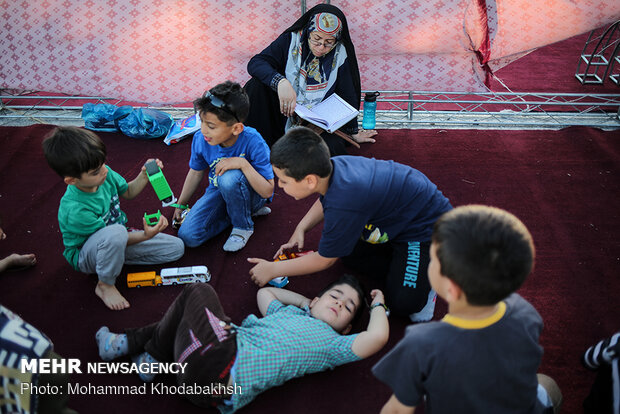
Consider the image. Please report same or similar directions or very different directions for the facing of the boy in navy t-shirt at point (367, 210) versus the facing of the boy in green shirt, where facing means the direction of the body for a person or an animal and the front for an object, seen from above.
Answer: very different directions

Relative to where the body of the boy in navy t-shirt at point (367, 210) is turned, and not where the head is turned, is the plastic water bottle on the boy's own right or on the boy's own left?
on the boy's own right

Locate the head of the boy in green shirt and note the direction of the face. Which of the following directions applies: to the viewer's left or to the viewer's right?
to the viewer's right

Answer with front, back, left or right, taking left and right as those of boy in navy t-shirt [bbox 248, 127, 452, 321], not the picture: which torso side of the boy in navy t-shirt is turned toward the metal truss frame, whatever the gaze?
right

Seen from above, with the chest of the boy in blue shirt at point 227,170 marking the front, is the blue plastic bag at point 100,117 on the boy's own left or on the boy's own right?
on the boy's own right

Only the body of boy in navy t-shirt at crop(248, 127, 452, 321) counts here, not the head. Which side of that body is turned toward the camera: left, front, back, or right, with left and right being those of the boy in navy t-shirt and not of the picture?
left

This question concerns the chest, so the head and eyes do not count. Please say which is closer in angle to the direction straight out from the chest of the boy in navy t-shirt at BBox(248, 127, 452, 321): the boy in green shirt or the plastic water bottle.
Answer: the boy in green shirt

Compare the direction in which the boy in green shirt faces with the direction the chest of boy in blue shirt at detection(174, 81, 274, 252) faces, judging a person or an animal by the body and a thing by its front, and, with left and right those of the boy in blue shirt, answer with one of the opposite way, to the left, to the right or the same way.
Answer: to the left

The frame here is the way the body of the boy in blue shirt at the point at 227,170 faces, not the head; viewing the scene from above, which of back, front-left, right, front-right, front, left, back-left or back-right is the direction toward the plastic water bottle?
back

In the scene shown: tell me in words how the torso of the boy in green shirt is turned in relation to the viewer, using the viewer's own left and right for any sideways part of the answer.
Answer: facing the viewer and to the right of the viewer

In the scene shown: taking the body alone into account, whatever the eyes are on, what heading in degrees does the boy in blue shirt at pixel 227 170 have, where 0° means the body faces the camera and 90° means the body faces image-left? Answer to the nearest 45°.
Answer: approximately 45°

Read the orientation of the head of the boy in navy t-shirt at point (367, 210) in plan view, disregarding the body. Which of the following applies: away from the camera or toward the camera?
toward the camera

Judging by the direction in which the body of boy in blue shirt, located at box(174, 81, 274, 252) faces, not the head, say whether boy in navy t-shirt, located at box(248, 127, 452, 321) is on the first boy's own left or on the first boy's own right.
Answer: on the first boy's own left
